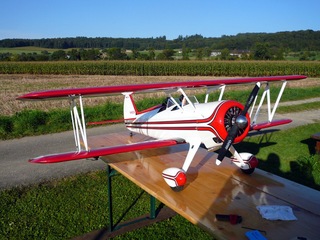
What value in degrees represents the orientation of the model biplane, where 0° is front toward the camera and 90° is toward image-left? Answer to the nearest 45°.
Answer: approximately 315°

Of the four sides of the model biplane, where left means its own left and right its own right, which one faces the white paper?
front
